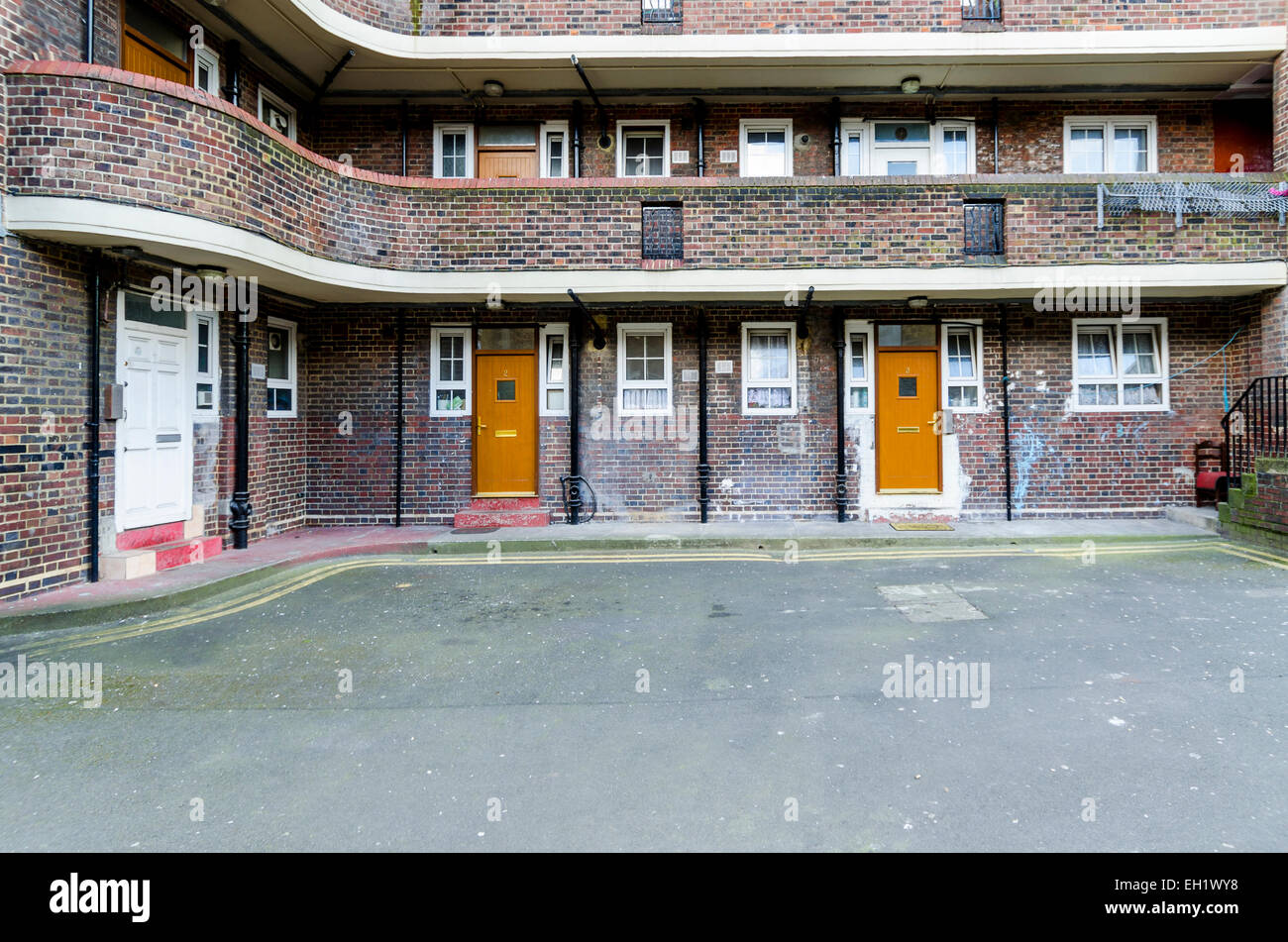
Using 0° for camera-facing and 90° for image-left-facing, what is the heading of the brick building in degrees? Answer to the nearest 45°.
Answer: approximately 0°

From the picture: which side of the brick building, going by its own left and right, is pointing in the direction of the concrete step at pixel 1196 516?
left
